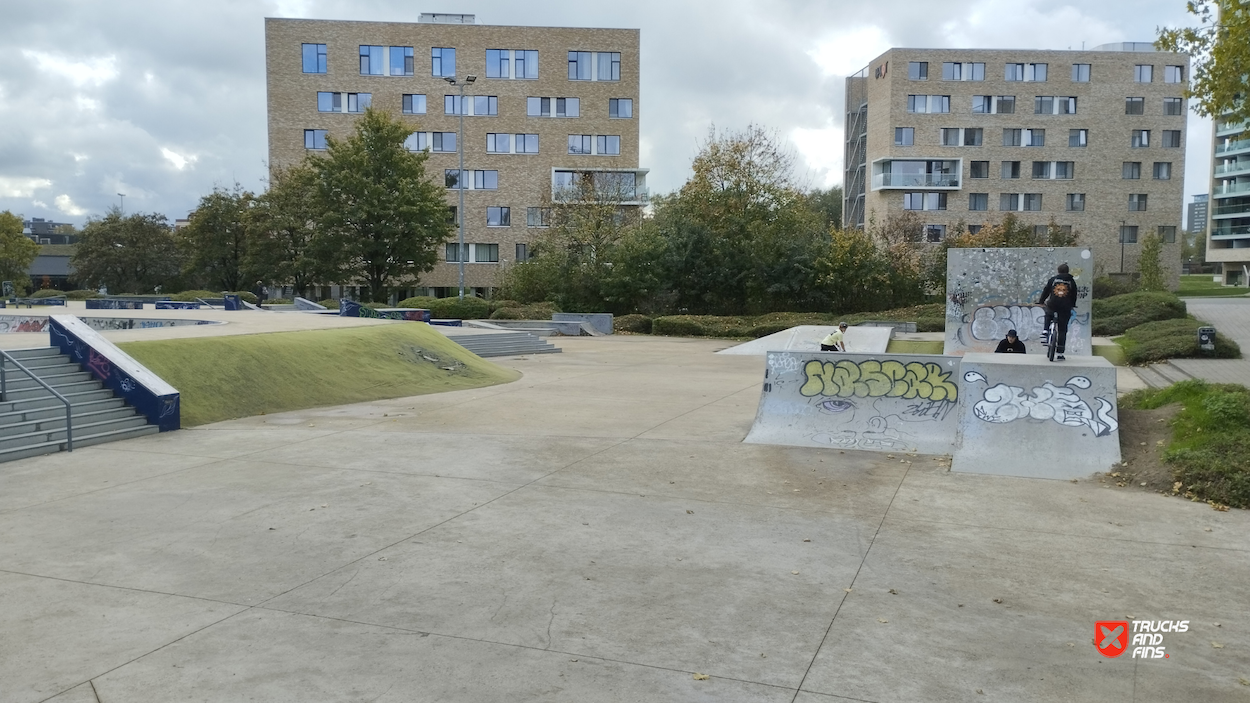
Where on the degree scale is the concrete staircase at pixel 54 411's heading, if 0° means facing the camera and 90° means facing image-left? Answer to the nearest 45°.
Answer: approximately 315°

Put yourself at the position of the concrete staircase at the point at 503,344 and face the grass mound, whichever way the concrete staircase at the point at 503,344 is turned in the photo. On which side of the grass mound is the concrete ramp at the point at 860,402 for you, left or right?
left

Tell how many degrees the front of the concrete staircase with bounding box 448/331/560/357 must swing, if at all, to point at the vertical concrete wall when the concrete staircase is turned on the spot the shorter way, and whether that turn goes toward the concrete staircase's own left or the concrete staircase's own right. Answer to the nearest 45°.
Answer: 0° — it already faces it

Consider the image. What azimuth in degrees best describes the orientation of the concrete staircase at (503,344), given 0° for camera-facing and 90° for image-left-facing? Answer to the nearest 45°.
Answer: approximately 315°

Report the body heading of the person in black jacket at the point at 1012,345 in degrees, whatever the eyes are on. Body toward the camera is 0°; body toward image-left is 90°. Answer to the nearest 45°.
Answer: approximately 0°

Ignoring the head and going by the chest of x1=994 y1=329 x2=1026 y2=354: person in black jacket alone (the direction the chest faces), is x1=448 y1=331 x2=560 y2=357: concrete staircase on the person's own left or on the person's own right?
on the person's own right

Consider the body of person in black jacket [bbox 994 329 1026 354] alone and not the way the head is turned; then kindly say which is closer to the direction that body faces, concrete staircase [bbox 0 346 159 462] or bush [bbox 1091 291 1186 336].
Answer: the concrete staircase

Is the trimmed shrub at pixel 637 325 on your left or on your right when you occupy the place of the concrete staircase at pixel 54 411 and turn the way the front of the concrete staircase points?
on your left

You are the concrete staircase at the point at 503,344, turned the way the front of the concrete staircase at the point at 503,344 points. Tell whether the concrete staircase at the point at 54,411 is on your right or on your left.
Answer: on your right

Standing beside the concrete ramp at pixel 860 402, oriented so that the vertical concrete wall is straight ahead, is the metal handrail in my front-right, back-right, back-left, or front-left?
back-left
